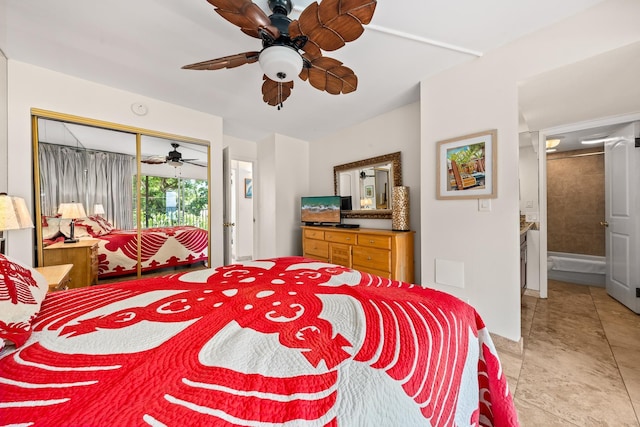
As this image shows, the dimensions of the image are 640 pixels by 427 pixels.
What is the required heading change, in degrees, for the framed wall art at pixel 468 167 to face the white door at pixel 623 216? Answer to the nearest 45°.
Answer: approximately 180°

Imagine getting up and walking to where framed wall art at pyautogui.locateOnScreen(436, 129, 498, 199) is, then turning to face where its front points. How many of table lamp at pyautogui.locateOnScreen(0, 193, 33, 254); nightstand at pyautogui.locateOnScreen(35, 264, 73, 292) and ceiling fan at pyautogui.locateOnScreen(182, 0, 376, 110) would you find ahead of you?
3

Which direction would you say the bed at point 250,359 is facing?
to the viewer's right

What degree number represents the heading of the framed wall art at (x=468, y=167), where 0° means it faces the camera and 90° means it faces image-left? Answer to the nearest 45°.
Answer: approximately 45°

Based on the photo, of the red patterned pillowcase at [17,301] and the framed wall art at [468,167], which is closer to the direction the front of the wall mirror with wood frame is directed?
the red patterned pillowcase

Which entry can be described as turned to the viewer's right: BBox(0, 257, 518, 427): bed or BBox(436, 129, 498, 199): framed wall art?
the bed

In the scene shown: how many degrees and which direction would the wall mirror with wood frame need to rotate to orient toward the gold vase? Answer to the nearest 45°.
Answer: approximately 90° to its left

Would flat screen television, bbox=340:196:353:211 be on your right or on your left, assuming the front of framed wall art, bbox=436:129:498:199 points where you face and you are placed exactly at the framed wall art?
on your right

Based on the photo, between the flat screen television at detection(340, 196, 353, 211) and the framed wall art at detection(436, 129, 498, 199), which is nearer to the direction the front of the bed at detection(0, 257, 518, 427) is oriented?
the framed wall art

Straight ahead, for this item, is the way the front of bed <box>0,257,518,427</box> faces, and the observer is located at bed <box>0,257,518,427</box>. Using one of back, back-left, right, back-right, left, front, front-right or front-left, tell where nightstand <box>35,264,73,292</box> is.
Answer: back-left

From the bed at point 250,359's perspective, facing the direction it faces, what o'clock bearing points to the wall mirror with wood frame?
The wall mirror with wood frame is roughly at 10 o'clock from the bed.

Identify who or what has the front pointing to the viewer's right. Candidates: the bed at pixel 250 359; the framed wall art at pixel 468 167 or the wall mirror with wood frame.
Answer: the bed

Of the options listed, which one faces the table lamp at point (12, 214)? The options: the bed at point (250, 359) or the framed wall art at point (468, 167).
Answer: the framed wall art

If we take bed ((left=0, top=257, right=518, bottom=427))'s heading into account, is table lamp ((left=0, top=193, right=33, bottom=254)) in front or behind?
behind

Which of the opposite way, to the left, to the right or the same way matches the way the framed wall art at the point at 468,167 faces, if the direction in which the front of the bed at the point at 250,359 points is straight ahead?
the opposite way

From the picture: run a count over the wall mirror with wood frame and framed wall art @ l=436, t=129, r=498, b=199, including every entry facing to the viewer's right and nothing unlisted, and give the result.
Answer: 0
